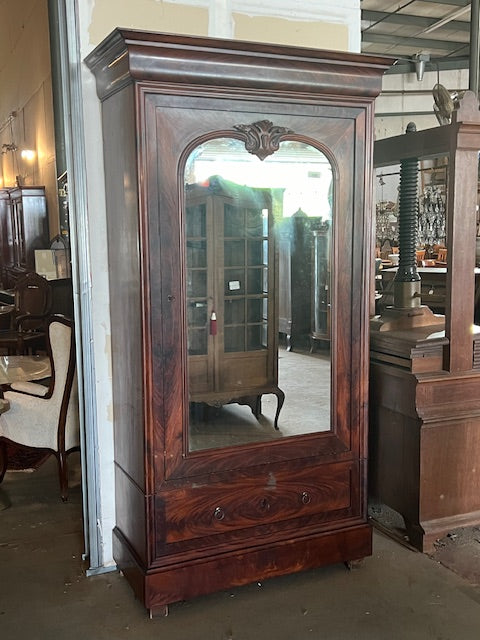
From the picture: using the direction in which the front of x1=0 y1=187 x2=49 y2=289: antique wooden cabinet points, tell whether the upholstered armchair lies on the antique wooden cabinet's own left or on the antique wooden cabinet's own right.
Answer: on the antique wooden cabinet's own left

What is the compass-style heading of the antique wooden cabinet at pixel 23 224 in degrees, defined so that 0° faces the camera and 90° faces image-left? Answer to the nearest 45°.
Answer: approximately 45°
